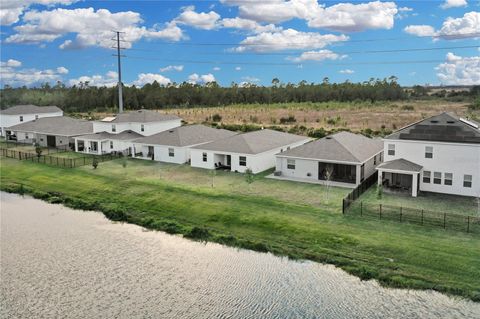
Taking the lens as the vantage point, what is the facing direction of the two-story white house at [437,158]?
facing away from the viewer

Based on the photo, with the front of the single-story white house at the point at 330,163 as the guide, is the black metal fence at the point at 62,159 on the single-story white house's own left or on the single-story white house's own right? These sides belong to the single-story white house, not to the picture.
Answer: on the single-story white house's own left

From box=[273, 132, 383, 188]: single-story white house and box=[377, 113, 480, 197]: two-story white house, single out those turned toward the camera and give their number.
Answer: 0

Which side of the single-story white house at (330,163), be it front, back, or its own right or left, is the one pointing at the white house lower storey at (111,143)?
left

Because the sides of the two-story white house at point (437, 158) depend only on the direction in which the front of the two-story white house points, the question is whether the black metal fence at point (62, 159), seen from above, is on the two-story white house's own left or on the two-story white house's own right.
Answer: on the two-story white house's own left

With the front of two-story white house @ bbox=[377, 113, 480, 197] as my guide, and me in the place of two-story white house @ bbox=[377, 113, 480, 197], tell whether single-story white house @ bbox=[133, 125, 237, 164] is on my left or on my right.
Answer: on my left

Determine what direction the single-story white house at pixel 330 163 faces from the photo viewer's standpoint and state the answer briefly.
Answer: facing away from the viewer and to the right of the viewer

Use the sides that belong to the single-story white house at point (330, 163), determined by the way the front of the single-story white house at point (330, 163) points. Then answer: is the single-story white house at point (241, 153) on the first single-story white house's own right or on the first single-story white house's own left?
on the first single-story white house's own left
